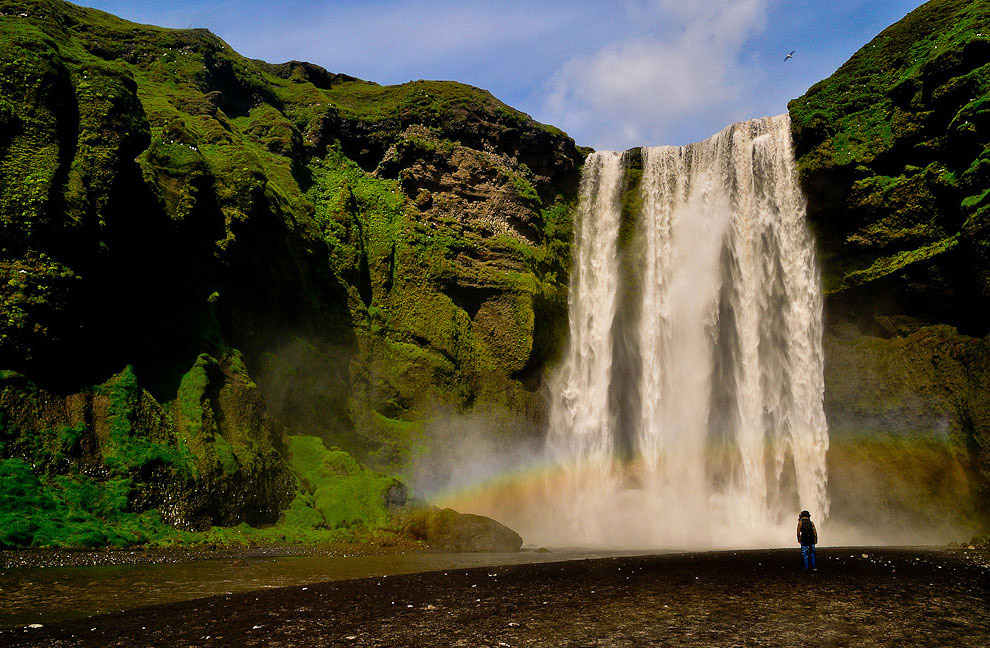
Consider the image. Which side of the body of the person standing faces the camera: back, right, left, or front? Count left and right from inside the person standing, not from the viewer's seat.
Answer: back

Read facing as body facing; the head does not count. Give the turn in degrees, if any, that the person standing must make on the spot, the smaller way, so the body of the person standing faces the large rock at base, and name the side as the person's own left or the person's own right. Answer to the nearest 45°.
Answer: approximately 45° to the person's own left

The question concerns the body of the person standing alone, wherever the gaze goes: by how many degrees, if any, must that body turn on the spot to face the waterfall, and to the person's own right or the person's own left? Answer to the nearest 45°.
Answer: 0° — they already face it

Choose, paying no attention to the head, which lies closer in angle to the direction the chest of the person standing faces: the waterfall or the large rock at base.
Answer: the waterfall
